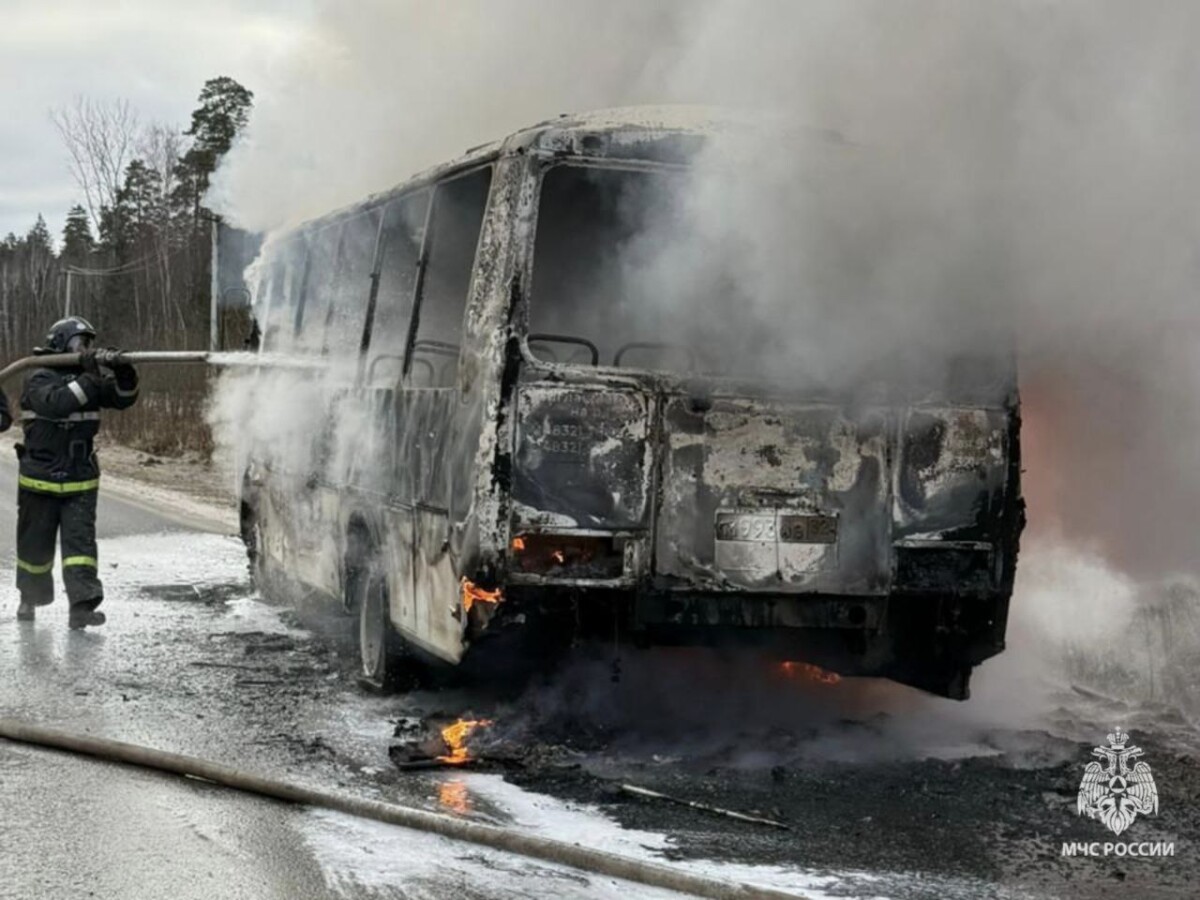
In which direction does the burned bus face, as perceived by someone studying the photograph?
facing away from the viewer and to the left of the viewer

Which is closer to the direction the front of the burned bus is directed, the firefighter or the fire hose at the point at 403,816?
the firefighter
